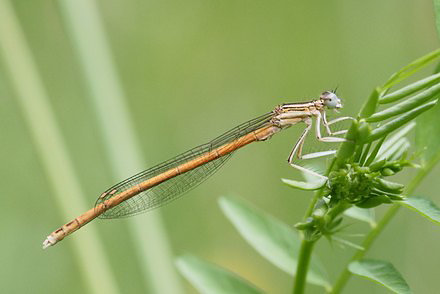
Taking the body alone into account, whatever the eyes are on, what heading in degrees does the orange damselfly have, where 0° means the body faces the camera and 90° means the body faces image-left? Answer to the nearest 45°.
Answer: approximately 270°

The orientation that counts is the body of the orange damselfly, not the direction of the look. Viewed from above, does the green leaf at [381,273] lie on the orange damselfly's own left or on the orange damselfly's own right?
on the orange damselfly's own right

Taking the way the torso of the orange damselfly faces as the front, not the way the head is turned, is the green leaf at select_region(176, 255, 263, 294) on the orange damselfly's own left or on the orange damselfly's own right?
on the orange damselfly's own right
